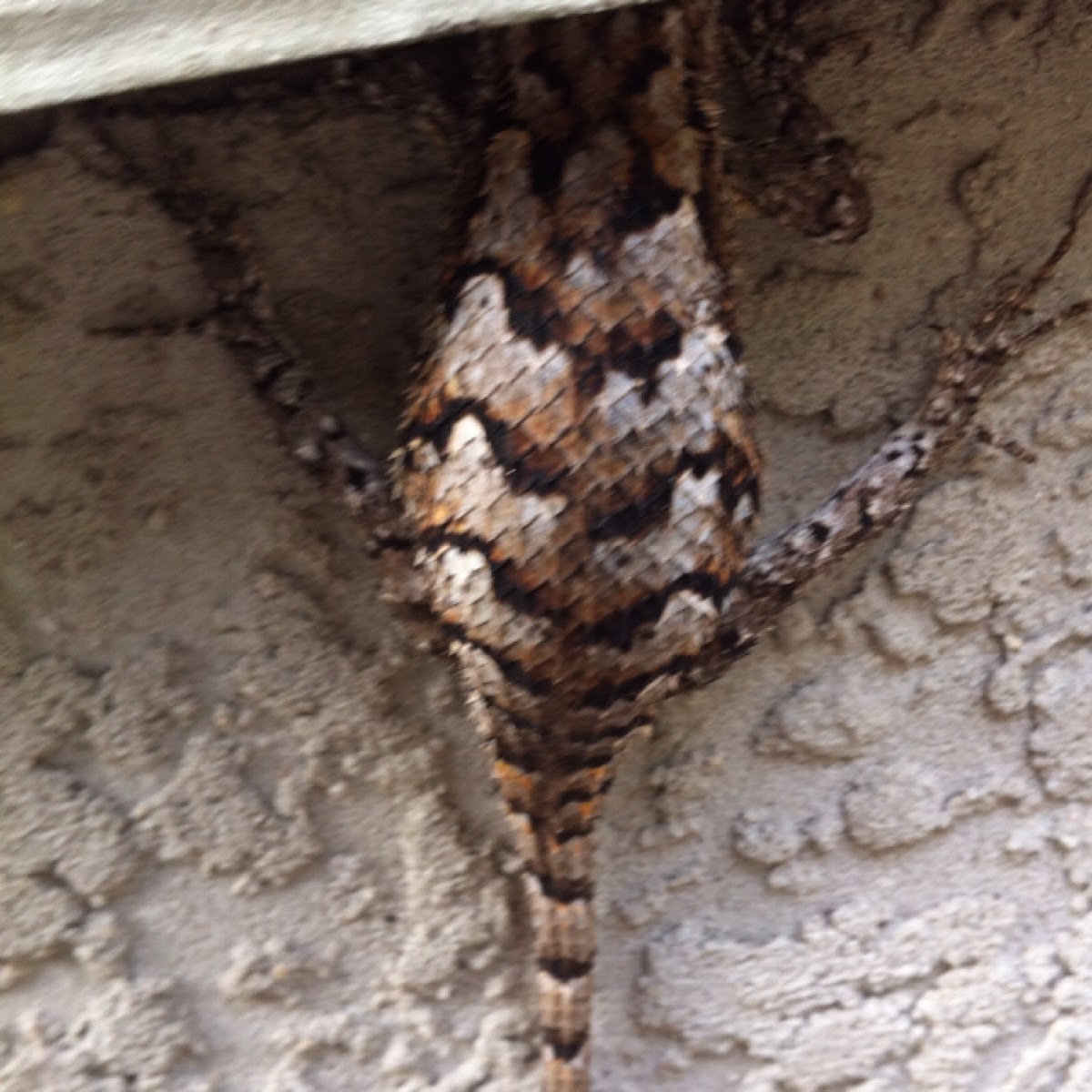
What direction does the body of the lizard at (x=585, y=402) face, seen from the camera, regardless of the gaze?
away from the camera
